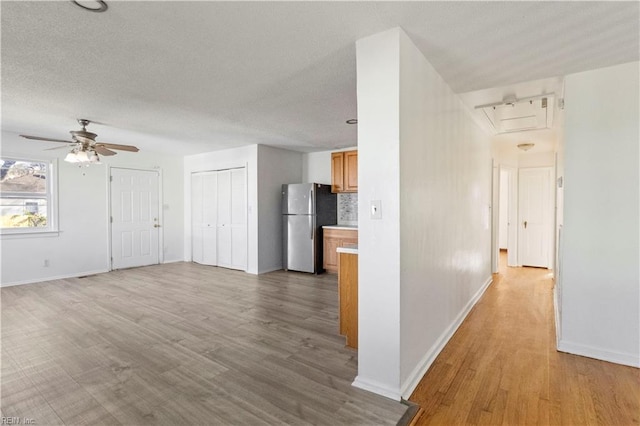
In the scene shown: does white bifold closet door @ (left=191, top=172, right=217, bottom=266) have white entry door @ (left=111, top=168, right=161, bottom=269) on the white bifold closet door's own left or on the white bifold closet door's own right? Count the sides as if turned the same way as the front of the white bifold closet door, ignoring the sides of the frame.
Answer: on the white bifold closet door's own right

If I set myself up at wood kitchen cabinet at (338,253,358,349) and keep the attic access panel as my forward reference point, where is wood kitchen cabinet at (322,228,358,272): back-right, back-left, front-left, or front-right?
front-left

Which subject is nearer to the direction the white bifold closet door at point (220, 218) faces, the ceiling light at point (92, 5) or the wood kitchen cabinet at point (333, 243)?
the ceiling light

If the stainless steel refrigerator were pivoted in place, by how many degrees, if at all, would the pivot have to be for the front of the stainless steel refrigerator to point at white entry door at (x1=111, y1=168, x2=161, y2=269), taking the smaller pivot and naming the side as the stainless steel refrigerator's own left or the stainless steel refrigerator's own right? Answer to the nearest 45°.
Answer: approximately 45° to the stainless steel refrigerator's own right

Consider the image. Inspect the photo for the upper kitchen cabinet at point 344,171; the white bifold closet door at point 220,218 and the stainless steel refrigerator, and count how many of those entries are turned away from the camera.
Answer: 0

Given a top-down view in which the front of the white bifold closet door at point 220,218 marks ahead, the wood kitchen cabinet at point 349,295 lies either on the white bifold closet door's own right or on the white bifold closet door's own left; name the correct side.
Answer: on the white bifold closet door's own left

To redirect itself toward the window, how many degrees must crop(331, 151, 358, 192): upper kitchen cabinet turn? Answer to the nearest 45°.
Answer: approximately 45° to its right

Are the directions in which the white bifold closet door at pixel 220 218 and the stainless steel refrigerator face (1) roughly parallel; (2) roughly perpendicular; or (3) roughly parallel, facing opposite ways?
roughly parallel

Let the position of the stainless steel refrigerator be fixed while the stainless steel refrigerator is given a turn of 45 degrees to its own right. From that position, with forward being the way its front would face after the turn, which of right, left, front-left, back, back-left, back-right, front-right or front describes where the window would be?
front

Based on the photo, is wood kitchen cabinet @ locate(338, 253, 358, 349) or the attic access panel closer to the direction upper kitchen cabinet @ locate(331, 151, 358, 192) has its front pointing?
the wood kitchen cabinet

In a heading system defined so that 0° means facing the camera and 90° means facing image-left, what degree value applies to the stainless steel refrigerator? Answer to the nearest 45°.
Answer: approximately 45°

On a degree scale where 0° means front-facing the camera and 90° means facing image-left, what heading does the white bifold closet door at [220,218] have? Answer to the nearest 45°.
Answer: approximately 45°

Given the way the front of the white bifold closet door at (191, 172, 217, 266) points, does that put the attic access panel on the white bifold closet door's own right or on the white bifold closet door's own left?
on the white bifold closet door's own left

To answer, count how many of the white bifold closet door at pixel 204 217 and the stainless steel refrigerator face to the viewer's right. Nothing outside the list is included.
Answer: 0

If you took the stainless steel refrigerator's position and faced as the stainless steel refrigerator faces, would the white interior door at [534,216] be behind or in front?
behind

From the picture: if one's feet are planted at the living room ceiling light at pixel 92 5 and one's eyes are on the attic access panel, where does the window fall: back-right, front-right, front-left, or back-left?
back-left

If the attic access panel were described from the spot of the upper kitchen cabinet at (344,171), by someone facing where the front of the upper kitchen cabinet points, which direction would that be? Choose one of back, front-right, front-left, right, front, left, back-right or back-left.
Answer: left

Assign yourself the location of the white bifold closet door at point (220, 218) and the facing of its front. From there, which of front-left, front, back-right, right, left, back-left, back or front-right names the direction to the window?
front-right

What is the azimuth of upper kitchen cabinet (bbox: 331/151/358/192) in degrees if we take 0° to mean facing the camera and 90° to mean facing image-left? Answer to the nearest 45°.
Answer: approximately 45°

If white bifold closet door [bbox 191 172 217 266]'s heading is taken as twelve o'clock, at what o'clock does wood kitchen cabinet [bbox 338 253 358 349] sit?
The wood kitchen cabinet is roughly at 10 o'clock from the white bifold closet door.

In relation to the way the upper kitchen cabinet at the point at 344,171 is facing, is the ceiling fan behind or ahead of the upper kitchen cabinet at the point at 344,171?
ahead

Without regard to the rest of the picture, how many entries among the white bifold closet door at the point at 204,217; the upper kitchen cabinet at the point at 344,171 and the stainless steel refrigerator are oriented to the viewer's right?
0
